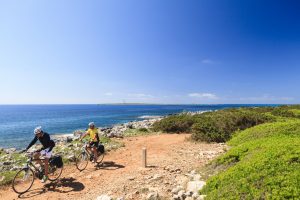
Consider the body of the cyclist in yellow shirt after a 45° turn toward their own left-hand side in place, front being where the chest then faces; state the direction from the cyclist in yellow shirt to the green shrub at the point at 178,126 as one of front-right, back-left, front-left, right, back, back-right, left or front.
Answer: back-left

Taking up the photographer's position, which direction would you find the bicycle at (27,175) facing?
facing the viewer and to the left of the viewer

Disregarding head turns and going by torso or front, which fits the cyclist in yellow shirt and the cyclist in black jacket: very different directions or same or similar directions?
same or similar directions

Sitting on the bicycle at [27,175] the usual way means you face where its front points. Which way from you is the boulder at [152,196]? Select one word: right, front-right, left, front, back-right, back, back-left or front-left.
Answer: left

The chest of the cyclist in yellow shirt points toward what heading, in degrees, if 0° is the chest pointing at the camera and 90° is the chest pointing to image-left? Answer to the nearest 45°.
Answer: approximately 45°

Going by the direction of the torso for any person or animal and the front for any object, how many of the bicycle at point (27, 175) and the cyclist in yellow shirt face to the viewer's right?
0

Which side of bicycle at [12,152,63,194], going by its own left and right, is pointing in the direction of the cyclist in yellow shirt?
back

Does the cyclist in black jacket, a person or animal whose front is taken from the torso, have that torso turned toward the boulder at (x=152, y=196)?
no

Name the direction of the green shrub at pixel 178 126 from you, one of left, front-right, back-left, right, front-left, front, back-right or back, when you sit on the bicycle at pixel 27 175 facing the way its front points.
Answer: back

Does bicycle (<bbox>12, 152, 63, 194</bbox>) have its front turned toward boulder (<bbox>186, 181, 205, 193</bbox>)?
no

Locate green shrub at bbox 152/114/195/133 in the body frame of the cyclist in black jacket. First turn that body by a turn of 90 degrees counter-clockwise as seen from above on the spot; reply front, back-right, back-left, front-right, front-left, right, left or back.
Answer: left

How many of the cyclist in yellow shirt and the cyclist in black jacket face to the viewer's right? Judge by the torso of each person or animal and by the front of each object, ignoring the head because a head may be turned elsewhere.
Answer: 0

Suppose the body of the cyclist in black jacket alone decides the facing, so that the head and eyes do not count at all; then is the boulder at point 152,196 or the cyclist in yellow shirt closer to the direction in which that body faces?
the boulder

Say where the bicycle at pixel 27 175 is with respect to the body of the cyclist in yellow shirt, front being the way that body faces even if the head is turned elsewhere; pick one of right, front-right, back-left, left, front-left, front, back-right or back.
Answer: front

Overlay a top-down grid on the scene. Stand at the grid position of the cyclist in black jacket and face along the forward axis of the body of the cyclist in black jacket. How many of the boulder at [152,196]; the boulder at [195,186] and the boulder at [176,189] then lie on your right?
0

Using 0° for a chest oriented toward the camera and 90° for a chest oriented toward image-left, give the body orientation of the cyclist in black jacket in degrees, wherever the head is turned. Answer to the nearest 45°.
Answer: approximately 45°

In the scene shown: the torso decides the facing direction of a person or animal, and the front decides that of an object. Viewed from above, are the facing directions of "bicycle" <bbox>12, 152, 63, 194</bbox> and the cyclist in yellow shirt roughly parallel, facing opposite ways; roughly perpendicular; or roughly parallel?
roughly parallel

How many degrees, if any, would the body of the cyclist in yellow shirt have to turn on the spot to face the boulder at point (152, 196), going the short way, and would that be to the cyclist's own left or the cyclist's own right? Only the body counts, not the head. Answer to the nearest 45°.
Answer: approximately 45° to the cyclist's own left

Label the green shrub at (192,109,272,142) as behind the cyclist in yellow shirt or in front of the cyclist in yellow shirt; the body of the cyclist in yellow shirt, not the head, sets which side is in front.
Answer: behind
